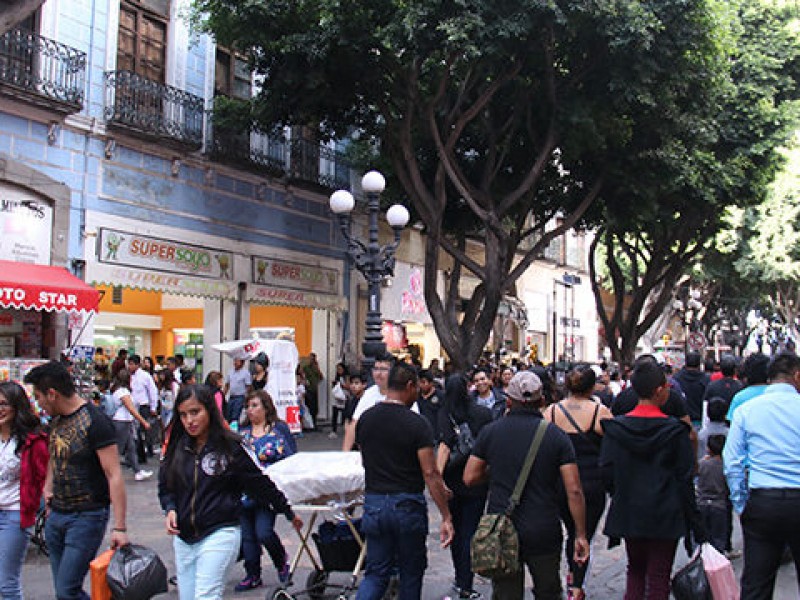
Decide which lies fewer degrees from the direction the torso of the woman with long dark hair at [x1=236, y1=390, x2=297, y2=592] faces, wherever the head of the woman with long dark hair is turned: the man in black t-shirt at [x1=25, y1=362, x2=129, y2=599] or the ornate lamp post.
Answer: the man in black t-shirt

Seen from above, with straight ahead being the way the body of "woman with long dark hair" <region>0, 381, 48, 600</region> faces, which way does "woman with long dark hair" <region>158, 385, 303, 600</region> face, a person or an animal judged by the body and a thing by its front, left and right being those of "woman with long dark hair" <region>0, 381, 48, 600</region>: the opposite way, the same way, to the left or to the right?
the same way

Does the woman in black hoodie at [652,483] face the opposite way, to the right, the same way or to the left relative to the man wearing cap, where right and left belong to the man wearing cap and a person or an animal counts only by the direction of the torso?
the same way

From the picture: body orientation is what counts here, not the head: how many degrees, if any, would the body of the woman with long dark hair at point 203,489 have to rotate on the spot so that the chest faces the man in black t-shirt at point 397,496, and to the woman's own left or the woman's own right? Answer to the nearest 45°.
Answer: approximately 135° to the woman's own left

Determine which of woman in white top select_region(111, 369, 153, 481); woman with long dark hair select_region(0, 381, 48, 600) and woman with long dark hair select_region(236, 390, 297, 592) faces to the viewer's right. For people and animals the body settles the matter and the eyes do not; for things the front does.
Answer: the woman in white top

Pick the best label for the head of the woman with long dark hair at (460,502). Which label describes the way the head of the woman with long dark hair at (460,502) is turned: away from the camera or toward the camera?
away from the camera

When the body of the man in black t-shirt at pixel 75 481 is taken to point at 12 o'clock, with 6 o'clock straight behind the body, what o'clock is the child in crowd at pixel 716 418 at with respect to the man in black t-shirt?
The child in crowd is roughly at 7 o'clock from the man in black t-shirt.

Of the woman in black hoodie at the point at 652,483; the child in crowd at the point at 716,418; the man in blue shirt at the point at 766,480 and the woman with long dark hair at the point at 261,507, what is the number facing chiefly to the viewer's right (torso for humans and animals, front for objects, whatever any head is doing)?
0

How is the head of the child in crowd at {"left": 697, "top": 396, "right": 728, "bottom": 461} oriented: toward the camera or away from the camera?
away from the camera

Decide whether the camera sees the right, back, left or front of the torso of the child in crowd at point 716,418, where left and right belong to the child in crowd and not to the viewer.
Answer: back

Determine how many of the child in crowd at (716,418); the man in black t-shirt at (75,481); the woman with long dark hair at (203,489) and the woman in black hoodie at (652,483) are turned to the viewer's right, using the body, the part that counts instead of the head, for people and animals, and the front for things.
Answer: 0

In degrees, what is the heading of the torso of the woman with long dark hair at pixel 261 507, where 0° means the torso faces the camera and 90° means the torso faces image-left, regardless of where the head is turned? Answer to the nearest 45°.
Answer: approximately 45°

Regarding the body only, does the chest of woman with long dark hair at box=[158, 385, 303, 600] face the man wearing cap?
no

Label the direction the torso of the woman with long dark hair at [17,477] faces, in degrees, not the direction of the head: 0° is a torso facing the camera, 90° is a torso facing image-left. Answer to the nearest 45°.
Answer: approximately 45°

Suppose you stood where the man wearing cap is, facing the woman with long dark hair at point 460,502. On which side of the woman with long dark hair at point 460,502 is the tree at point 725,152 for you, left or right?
right

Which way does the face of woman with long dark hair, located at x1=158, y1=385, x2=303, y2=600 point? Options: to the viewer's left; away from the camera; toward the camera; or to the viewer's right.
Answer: toward the camera

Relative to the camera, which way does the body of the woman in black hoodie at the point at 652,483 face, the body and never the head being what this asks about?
away from the camera

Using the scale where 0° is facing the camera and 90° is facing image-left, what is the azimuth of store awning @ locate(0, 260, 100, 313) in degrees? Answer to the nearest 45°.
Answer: approximately 315°
